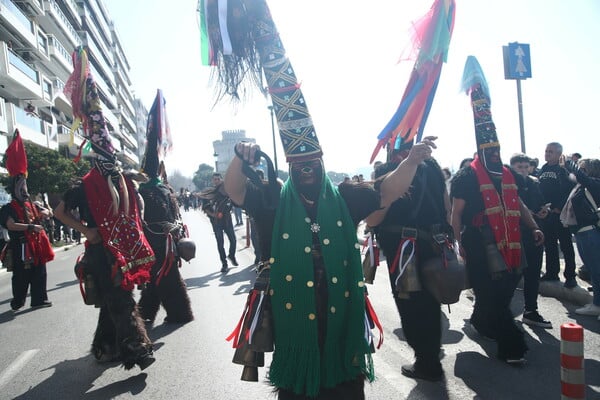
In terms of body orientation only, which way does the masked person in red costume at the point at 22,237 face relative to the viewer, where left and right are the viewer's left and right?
facing the viewer and to the right of the viewer

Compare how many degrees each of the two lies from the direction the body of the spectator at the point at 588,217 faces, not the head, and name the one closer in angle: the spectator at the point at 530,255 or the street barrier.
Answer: the spectator

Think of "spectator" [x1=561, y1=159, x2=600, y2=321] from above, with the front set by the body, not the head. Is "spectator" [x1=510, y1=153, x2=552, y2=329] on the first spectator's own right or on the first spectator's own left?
on the first spectator's own left

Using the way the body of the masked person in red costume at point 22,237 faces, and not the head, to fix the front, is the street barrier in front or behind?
in front

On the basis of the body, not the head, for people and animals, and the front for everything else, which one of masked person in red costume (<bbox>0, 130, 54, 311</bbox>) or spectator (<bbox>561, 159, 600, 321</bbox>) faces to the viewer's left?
spectator (<bbox>561, 159, 600, 321</bbox>)

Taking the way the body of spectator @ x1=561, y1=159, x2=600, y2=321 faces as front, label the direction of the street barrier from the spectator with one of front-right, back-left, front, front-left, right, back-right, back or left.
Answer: left

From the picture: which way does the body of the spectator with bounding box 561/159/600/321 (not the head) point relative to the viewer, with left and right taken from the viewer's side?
facing to the left of the viewer

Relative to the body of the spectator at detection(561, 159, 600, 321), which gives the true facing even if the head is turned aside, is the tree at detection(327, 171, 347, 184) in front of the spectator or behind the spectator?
in front

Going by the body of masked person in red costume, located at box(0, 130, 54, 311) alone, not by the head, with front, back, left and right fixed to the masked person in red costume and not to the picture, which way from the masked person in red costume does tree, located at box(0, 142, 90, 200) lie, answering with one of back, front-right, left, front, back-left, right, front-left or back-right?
back-left

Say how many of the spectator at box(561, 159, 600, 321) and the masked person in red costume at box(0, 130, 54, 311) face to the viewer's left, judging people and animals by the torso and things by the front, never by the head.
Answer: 1

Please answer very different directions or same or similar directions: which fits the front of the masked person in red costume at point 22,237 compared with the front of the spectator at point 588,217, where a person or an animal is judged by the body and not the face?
very different directions
